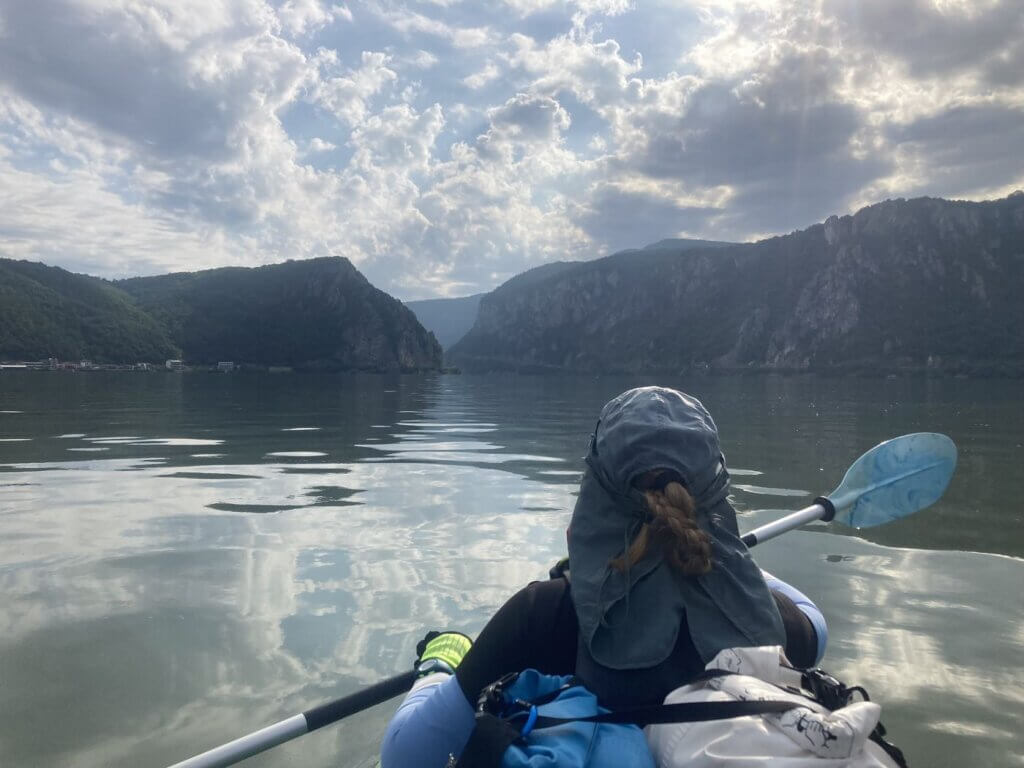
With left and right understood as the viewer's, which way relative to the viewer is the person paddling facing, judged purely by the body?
facing away from the viewer

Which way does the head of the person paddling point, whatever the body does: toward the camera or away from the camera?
away from the camera
